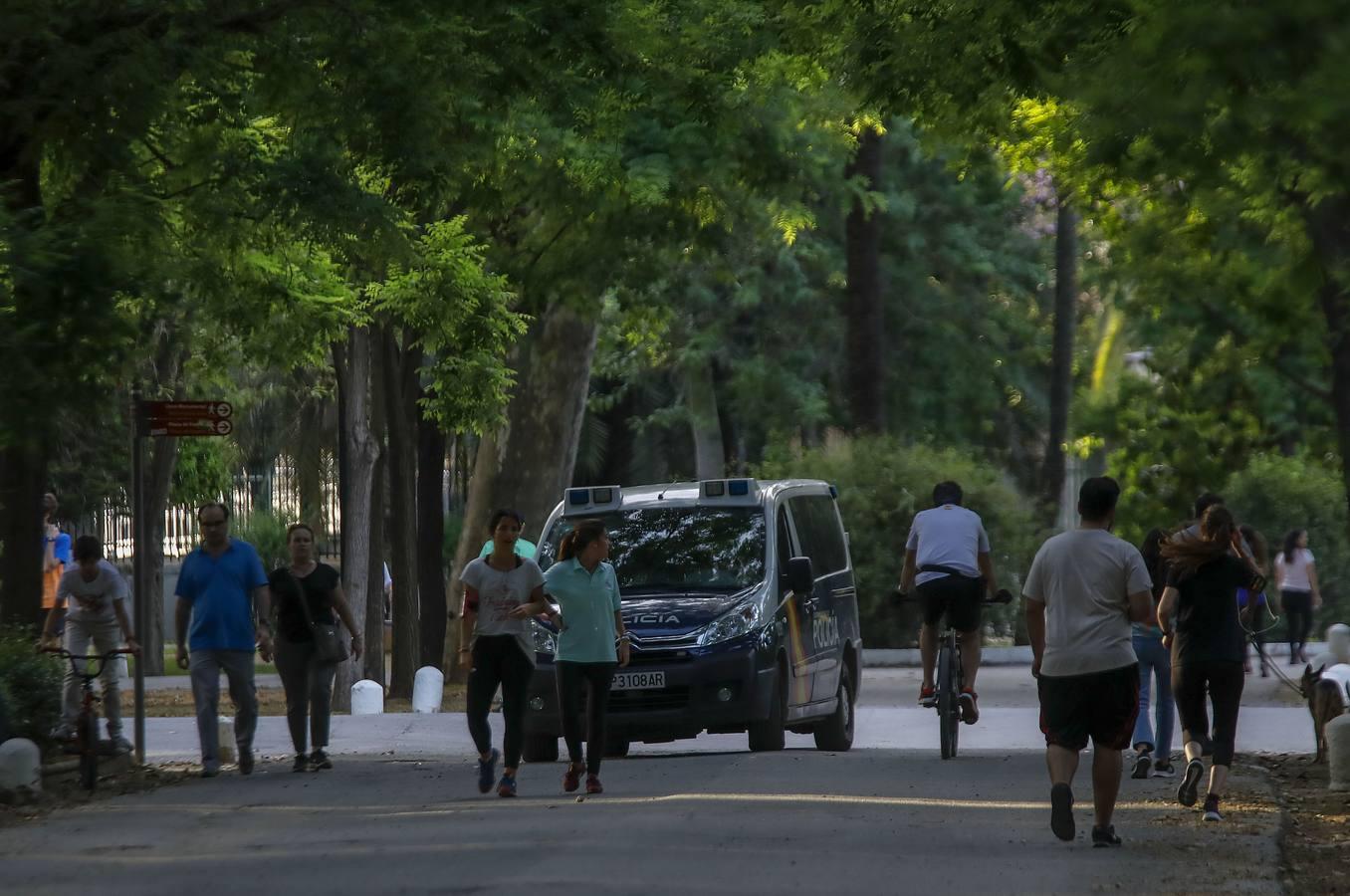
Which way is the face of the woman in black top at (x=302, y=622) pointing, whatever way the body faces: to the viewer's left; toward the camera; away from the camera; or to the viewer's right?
toward the camera

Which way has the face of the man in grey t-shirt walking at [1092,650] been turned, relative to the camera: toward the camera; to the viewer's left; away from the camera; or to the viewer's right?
away from the camera

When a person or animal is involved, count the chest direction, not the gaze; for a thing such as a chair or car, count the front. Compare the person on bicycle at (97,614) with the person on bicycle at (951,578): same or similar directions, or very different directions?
very different directions

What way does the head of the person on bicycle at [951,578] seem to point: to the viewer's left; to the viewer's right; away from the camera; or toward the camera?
away from the camera

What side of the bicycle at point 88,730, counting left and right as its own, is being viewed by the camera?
front

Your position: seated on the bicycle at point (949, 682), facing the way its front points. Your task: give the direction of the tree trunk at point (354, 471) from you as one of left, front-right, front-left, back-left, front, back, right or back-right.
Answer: front-left

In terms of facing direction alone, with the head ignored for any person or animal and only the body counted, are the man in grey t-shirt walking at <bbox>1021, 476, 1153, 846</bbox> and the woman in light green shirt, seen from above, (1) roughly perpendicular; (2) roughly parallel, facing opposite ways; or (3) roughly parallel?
roughly parallel, facing opposite ways

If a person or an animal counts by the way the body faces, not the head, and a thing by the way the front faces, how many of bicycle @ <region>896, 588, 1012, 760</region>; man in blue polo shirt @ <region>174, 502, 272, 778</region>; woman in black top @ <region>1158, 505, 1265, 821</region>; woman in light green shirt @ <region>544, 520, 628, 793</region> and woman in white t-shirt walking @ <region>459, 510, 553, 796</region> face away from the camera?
2

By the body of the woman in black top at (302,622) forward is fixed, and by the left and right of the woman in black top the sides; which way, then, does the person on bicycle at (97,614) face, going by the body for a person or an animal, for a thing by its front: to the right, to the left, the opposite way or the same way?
the same way

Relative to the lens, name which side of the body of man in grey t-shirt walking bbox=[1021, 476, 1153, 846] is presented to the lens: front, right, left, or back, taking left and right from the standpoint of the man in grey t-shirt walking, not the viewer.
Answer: back

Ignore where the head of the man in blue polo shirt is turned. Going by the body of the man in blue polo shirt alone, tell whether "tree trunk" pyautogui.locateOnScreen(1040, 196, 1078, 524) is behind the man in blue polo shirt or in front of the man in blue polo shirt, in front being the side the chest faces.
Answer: behind

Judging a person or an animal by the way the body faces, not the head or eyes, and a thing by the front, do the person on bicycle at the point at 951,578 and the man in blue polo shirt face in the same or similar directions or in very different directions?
very different directions

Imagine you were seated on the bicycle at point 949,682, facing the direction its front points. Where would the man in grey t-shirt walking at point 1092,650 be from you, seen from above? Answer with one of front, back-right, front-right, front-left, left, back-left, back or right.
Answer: back

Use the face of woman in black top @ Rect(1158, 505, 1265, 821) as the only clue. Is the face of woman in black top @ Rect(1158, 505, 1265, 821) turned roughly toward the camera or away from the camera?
away from the camera

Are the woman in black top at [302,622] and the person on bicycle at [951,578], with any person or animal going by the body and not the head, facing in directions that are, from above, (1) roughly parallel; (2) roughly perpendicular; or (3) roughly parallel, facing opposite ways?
roughly parallel, facing opposite ways

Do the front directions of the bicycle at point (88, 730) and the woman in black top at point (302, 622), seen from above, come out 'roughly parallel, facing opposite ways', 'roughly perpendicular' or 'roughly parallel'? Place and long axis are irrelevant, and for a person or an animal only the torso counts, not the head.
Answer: roughly parallel

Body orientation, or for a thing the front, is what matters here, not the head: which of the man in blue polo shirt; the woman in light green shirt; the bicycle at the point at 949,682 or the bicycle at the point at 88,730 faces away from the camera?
the bicycle at the point at 949,682

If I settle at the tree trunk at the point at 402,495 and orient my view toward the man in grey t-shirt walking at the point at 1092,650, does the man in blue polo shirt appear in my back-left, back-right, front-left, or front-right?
front-right

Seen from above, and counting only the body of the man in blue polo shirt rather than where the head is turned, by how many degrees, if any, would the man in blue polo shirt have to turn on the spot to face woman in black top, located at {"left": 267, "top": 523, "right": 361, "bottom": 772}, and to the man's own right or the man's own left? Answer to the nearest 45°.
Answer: approximately 90° to the man's own left

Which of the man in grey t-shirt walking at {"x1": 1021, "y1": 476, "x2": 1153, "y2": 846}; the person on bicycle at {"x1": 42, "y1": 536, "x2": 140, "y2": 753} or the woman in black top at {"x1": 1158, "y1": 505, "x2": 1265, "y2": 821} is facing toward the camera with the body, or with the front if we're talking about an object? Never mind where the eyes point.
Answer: the person on bicycle

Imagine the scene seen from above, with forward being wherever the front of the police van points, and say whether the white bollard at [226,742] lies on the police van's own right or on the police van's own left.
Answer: on the police van's own right

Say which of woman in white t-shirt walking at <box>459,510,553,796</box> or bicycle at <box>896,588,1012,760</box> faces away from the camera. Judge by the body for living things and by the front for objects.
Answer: the bicycle

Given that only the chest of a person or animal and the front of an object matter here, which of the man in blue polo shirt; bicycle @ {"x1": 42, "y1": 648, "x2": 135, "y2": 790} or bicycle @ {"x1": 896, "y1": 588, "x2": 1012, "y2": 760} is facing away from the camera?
bicycle @ {"x1": 896, "y1": 588, "x2": 1012, "y2": 760}
